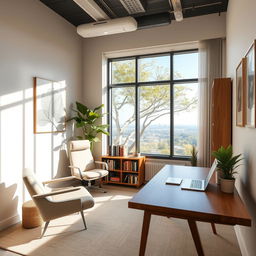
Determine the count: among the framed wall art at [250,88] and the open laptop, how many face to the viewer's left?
2

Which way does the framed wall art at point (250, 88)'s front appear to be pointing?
to the viewer's left

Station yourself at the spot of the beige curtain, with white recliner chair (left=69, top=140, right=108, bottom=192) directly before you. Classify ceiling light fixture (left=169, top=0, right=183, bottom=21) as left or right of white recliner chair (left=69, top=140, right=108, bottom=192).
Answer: left

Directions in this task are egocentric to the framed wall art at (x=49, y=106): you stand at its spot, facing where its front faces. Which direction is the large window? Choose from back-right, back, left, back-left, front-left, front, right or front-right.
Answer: front-left

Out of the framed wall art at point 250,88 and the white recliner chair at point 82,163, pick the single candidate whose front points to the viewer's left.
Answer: the framed wall art

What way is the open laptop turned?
to the viewer's left

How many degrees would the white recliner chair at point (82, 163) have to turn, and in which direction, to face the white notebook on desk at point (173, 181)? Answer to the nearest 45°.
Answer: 0° — it already faces it

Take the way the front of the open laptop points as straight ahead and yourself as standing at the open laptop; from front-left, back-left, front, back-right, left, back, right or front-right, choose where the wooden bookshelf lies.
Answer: front-right

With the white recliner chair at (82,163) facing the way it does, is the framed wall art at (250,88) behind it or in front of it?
in front

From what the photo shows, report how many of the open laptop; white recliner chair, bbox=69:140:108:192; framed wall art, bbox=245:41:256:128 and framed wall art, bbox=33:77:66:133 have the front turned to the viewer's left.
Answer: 2

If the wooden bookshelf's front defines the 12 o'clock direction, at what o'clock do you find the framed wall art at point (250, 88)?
The framed wall art is roughly at 10 o'clock from the wooden bookshelf.
